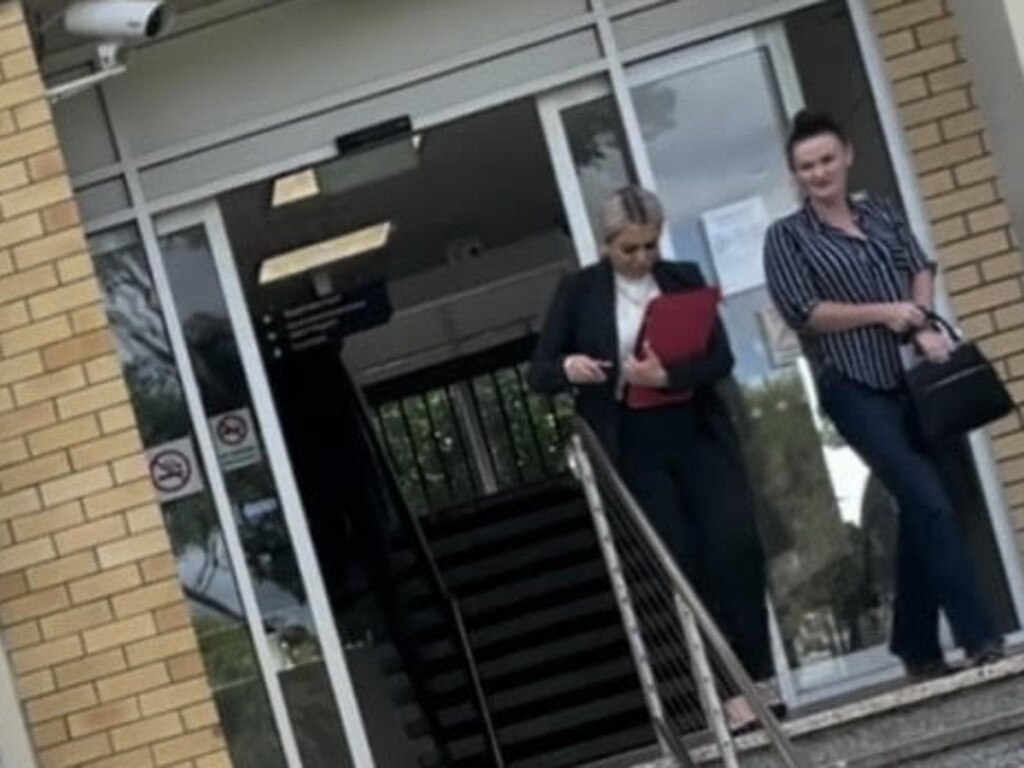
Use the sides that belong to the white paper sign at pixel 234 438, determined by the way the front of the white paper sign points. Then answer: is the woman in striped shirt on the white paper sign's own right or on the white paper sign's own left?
on the white paper sign's own left

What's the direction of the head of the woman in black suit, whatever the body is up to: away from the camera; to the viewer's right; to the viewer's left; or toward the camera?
toward the camera

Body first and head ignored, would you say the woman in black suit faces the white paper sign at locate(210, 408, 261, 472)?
no

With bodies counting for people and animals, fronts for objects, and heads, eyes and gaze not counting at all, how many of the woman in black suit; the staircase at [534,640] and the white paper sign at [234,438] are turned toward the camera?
3

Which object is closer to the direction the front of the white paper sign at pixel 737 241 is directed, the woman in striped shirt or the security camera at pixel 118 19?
the woman in striped shirt

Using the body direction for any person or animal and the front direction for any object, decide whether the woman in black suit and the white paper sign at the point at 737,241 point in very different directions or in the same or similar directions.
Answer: same or similar directions

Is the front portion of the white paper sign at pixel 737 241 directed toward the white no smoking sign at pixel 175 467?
no

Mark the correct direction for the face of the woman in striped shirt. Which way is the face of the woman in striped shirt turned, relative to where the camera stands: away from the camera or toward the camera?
toward the camera

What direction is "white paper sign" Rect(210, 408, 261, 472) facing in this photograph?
toward the camera

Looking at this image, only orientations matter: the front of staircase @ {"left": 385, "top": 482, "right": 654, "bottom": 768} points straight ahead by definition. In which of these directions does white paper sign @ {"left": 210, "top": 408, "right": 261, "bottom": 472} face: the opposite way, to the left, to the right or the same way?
the same way

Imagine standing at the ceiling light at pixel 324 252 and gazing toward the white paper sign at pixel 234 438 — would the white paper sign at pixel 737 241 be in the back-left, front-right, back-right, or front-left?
front-left

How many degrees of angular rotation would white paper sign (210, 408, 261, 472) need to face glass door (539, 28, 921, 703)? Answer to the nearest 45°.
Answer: approximately 90° to its left

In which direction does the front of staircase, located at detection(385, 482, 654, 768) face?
toward the camera

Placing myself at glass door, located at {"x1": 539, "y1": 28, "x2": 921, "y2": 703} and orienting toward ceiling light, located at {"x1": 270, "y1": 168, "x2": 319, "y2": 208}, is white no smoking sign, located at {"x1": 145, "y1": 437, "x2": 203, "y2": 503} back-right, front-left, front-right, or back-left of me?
front-left

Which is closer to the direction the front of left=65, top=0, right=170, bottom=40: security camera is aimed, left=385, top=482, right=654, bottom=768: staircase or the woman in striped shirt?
the woman in striped shirt
